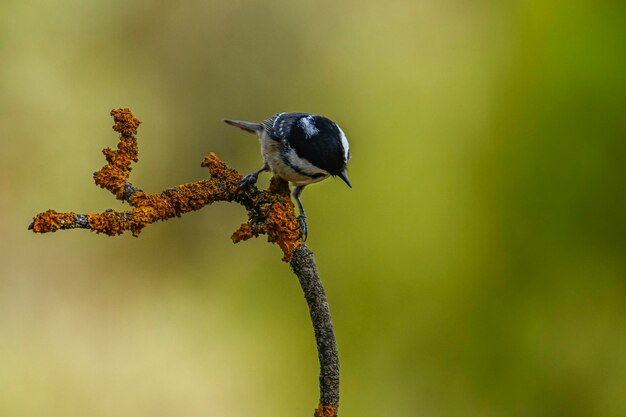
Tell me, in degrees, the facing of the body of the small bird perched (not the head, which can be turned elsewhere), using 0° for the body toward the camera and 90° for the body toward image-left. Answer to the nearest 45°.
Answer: approximately 315°
